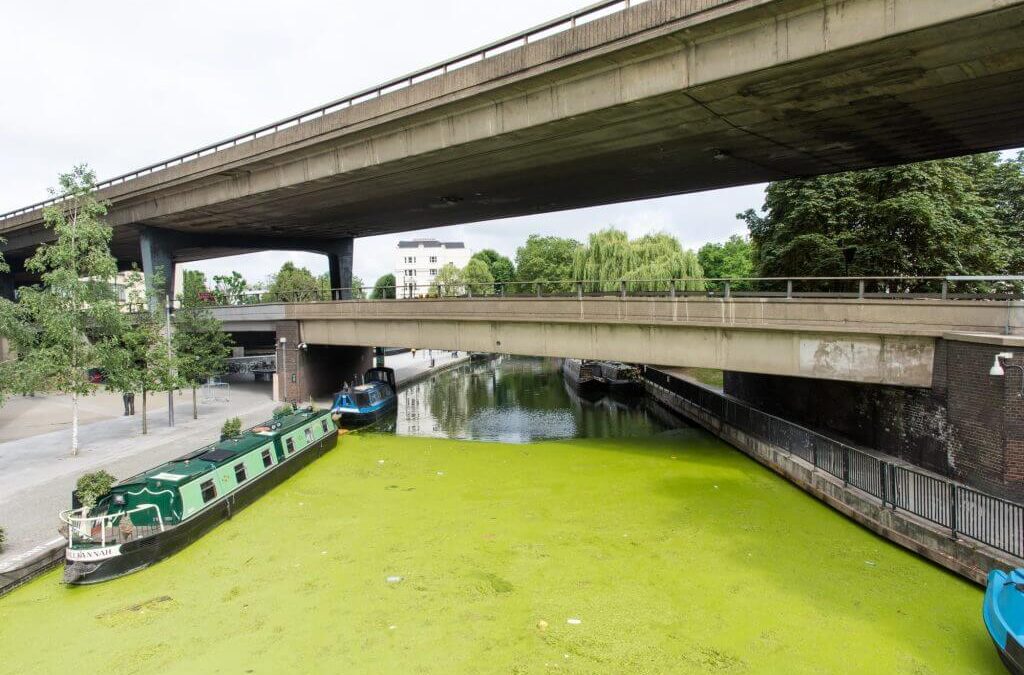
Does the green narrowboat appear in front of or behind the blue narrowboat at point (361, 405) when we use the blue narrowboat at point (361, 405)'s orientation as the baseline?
in front

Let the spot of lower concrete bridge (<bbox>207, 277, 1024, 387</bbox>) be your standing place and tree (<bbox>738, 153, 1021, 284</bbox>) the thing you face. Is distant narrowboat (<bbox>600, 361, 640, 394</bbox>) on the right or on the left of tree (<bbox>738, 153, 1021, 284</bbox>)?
left

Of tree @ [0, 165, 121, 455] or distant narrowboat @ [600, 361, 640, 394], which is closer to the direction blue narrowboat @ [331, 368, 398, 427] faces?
the tree

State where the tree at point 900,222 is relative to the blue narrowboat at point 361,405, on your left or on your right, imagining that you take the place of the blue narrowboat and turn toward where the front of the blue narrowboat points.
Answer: on your left

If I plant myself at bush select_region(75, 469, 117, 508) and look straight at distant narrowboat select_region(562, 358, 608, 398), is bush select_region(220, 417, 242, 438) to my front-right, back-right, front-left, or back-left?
front-left

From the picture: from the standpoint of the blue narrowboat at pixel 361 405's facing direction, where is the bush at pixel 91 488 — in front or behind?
in front

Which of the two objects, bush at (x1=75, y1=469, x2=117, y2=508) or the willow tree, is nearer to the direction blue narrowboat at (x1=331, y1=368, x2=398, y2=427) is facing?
the bush

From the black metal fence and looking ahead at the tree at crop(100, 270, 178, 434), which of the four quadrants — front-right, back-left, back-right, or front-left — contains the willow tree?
front-right

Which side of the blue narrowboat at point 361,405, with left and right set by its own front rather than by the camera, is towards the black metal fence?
left

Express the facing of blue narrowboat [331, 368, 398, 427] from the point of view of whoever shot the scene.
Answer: facing the viewer and to the left of the viewer

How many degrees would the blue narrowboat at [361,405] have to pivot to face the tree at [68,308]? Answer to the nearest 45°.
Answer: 0° — it already faces it
